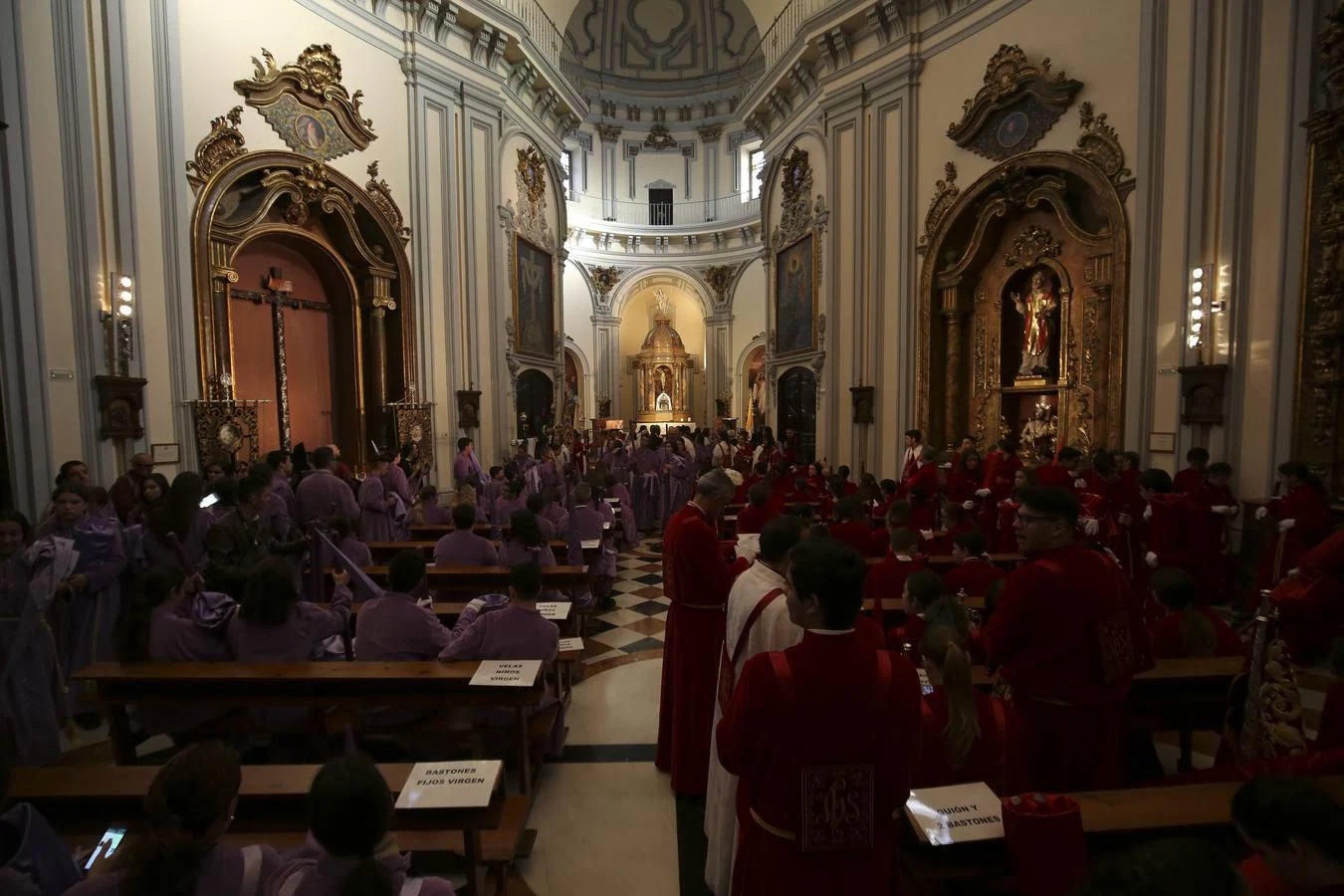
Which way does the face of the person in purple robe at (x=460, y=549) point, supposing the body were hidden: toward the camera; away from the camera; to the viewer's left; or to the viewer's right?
away from the camera

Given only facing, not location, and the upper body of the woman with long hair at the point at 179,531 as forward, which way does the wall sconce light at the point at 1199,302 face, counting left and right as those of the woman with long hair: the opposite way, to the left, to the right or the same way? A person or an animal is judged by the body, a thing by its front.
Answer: to the left

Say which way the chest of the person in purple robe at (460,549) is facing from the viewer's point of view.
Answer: away from the camera

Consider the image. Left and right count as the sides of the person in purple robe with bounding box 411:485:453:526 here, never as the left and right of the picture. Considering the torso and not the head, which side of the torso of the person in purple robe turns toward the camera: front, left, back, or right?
back

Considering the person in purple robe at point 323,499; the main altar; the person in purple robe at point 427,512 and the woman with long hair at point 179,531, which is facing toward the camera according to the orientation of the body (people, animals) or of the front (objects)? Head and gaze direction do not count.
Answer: the main altar

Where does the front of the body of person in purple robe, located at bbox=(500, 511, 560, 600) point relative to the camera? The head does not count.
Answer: away from the camera

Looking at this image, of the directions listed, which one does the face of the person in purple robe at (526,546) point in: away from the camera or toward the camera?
away from the camera

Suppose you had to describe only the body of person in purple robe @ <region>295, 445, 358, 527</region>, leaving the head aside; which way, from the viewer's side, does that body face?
away from the camera

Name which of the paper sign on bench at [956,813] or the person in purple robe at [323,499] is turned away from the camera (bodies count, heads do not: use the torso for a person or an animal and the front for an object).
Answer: the person in purple robe

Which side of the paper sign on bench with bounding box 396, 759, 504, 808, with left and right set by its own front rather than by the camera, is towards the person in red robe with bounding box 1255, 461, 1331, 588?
left

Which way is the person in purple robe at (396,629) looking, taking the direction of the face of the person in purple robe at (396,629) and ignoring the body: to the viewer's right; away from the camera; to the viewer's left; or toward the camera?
away from the camera

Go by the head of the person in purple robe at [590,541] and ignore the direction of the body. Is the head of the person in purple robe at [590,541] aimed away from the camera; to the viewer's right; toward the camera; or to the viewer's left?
away from the camera

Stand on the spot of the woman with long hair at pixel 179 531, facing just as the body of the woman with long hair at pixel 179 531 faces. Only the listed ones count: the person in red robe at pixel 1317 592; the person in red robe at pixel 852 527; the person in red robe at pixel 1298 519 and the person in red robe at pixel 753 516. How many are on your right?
4

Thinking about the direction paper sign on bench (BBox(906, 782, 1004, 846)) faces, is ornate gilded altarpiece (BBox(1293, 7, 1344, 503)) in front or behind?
behind

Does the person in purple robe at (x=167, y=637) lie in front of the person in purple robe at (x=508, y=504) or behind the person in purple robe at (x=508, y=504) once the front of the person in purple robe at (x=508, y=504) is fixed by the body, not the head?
behind

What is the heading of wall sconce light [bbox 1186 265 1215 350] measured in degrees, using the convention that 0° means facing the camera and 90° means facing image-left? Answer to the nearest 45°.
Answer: approximately 45°

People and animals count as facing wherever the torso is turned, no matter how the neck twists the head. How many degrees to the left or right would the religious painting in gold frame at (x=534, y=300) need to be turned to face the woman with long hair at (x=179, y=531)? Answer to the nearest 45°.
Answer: approximately 45° to its right

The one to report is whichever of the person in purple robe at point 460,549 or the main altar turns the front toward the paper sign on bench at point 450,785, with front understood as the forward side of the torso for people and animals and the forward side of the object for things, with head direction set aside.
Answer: the main altar

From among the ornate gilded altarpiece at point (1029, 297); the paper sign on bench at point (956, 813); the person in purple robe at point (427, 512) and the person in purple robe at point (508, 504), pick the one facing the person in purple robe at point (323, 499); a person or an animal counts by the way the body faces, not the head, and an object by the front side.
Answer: the ornate gilded altarpiece

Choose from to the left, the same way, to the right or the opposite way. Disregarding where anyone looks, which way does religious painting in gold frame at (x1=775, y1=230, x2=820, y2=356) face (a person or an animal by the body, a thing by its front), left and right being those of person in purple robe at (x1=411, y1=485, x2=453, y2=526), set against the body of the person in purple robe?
to the left
